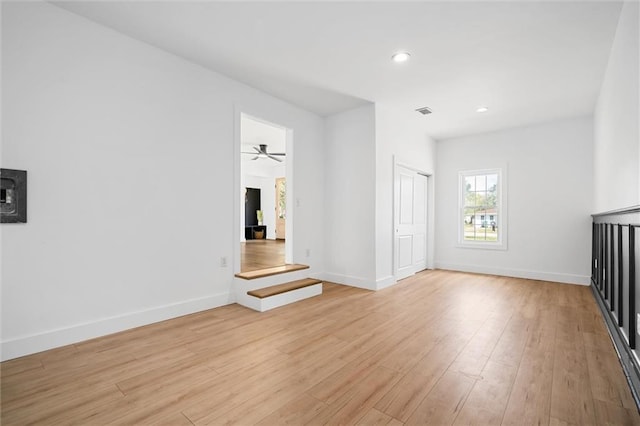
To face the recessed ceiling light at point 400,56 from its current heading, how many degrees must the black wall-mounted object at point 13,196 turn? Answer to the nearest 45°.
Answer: approximately 45° to its left

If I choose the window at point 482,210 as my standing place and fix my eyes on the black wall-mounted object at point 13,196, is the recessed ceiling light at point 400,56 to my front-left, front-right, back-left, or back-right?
front-left

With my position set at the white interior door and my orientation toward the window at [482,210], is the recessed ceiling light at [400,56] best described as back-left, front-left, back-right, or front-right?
back-right

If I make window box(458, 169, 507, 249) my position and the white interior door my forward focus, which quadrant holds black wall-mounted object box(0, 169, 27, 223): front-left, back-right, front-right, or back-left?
front-left

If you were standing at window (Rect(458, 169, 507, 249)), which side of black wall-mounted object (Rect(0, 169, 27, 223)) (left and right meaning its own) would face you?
left

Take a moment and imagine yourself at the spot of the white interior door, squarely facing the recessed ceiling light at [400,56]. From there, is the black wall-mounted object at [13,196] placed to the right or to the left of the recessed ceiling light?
right
